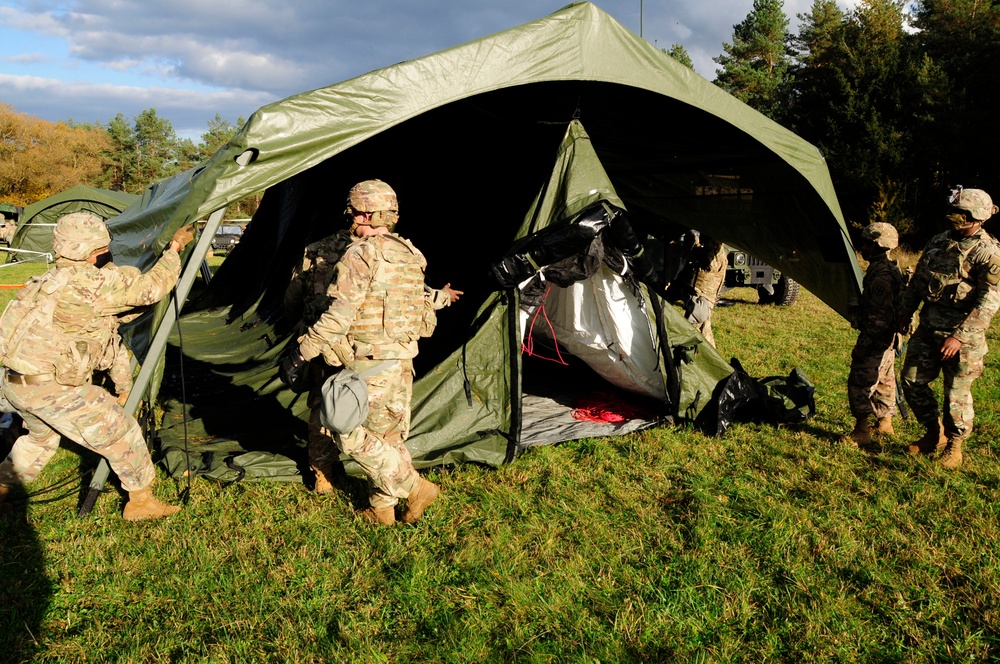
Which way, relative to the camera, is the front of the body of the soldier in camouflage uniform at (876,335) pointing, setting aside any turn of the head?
to the viewer's left

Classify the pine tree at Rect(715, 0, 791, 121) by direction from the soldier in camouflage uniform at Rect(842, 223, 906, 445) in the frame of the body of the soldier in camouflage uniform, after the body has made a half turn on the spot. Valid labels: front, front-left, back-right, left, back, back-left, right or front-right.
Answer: left

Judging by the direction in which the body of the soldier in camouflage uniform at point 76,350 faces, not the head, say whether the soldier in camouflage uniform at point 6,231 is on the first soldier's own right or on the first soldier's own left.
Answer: on the first soldier's own left

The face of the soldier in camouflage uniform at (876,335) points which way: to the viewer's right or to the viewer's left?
to the viewer's left

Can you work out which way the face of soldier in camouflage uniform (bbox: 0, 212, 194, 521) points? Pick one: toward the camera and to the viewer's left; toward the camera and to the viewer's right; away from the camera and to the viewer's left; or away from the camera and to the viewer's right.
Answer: away from the camera and to the viewer's right

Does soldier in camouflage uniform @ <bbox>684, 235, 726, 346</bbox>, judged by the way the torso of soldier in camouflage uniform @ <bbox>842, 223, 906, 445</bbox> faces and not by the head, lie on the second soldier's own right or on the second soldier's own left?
on the second soldier's own right

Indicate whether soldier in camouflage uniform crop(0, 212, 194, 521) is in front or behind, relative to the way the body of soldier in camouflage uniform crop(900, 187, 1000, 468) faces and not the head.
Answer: in front

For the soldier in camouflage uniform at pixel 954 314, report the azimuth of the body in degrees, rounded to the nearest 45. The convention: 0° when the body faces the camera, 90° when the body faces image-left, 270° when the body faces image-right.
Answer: approximately 45°

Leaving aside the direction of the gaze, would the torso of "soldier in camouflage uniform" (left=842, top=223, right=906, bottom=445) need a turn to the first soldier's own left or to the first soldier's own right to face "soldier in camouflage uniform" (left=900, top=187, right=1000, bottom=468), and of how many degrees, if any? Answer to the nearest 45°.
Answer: approximately 135° to the first soldier's own left

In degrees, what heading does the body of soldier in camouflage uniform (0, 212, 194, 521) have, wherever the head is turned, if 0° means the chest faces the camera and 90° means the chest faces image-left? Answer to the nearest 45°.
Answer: approximately 270°

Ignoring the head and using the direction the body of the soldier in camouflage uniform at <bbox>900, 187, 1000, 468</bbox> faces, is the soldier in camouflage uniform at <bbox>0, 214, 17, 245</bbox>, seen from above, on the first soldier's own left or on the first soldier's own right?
on the first soldier's own right

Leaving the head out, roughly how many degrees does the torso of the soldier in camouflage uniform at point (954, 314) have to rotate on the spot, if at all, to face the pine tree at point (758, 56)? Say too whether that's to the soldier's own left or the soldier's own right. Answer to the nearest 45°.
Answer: approximately 135° to the soldier's own right

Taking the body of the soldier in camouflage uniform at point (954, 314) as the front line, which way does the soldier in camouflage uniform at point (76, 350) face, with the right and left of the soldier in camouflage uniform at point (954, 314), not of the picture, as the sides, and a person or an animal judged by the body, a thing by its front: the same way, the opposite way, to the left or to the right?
the opposite way
